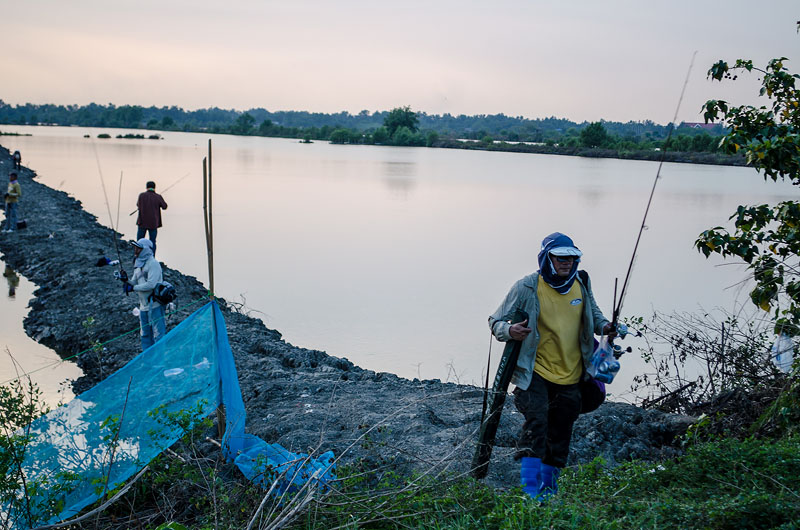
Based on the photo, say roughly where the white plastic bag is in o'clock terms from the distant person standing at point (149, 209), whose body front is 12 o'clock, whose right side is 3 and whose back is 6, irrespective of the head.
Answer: The white plastic bag is roughly at 5 o'clock from the distant person standing.

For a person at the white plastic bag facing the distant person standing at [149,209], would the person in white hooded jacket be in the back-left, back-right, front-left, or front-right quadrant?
front-left

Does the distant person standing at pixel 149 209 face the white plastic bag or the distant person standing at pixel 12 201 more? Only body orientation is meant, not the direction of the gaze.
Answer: the distant person standing

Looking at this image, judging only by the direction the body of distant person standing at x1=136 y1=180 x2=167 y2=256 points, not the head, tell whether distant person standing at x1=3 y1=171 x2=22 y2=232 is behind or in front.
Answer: in front

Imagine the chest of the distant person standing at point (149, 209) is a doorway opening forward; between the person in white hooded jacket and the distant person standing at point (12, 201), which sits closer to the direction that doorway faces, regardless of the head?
the distant person standing

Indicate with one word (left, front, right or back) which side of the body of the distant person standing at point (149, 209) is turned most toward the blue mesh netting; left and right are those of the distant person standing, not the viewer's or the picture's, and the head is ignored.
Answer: back

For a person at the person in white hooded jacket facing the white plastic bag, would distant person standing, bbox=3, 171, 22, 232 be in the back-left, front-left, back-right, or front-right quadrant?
back-left

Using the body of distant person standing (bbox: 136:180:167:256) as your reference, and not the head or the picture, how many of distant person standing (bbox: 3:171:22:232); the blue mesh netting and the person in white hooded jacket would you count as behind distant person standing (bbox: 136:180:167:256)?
2

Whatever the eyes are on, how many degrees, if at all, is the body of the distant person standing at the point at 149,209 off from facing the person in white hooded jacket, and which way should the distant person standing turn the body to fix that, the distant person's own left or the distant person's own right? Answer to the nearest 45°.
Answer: approximately 180°

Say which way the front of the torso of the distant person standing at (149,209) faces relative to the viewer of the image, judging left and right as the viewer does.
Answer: facing away from the viewer
